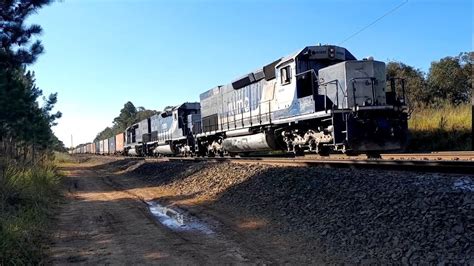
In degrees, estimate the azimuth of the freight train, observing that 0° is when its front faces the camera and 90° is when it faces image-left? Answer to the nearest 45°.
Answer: approximately 315°
